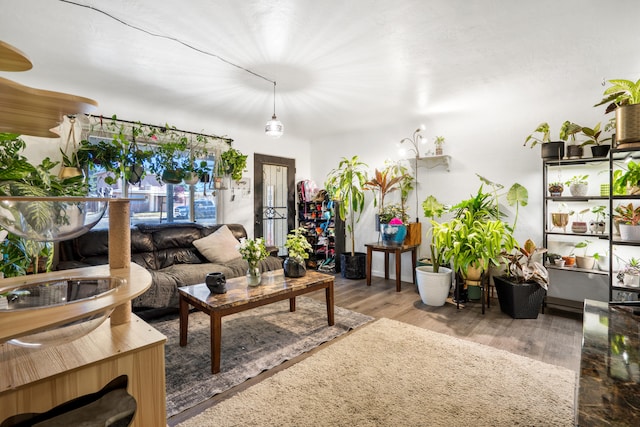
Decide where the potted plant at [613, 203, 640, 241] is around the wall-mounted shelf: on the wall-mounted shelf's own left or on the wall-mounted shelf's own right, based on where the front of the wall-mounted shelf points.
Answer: on the wall-mounted shelf's own left

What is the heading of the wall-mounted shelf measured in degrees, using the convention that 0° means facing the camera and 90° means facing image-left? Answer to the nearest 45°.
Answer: approximately 45°

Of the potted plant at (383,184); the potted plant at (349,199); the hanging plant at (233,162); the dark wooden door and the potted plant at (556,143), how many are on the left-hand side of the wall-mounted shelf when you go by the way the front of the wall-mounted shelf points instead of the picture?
1

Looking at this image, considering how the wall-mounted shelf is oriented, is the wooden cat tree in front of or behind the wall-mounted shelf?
in front

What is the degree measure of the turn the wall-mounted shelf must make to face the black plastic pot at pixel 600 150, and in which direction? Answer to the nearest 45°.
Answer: approximately 90° to its left

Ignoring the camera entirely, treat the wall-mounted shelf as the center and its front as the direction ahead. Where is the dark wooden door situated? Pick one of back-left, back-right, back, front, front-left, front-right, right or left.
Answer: front-right

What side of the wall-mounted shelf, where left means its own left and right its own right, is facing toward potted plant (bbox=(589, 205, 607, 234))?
left

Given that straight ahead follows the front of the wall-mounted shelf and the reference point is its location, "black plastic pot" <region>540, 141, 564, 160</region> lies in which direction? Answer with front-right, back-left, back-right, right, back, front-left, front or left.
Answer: left

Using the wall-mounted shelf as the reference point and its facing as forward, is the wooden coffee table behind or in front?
in front

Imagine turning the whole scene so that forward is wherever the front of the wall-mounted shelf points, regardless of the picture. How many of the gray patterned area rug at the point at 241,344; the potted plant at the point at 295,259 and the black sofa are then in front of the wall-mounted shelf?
3

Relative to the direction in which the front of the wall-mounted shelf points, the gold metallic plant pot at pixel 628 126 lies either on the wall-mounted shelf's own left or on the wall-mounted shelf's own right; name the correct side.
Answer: on the wall-mounted shelf's own left

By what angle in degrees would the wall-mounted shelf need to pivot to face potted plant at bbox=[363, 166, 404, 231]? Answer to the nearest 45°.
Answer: approximately 45° to its right

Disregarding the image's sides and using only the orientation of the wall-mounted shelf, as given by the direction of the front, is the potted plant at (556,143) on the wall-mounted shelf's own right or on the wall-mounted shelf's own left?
on the wall-mounted shelf's own left

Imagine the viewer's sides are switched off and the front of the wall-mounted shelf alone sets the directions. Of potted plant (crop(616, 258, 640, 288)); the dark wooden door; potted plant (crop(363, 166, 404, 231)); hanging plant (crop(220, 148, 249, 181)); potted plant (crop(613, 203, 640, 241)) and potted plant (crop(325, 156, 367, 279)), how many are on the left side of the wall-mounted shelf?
2

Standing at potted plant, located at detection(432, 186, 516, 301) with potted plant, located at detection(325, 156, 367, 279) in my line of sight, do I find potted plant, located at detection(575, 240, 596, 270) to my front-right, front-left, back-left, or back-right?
back-right
